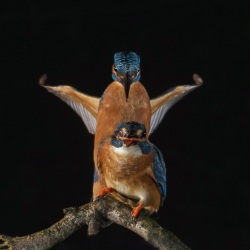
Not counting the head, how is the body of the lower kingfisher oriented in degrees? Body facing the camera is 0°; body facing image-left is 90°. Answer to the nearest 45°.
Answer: approximately 0°

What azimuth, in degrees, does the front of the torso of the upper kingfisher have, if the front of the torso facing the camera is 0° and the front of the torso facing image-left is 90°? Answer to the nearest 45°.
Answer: approximately 0°
